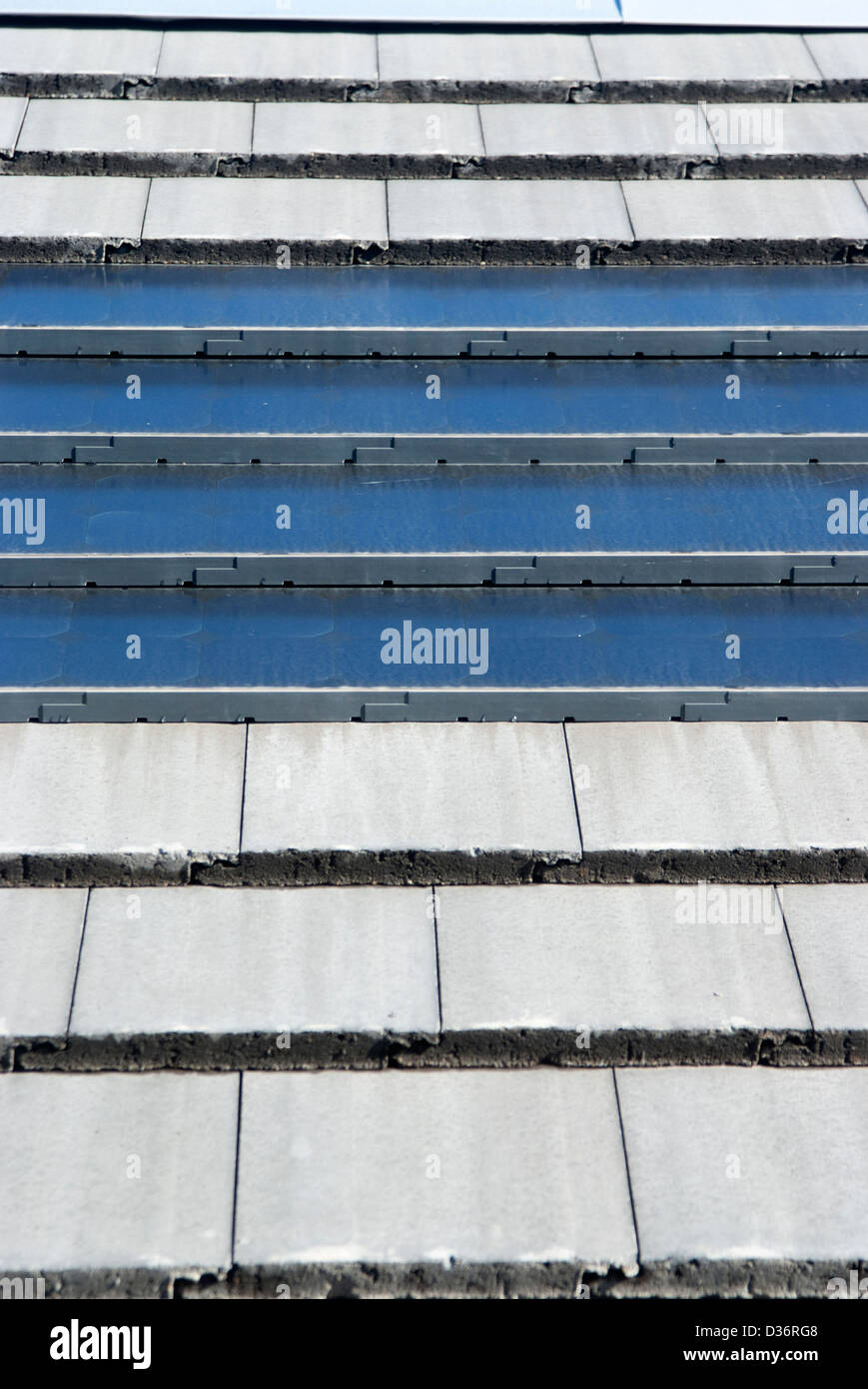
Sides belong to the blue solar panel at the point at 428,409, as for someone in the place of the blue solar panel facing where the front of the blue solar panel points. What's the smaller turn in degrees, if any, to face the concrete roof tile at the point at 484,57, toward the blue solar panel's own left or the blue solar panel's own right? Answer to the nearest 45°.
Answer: approximately 180°

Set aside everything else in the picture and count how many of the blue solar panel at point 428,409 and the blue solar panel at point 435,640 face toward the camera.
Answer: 2

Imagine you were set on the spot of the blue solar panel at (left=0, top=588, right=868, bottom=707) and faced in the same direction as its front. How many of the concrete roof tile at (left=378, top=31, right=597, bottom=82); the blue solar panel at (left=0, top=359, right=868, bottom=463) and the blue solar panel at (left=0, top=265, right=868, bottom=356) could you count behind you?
3

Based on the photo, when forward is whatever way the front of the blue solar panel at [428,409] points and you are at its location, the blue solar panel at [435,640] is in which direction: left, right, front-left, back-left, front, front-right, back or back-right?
front

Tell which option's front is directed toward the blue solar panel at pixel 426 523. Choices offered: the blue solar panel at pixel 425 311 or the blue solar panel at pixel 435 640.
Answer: the blue solar panel at pixel 425 311

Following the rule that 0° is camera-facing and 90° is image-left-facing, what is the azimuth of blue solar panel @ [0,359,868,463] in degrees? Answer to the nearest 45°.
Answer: approximately 0°

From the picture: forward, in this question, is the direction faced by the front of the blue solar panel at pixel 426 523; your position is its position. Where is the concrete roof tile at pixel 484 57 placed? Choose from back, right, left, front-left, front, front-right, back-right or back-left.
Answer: back

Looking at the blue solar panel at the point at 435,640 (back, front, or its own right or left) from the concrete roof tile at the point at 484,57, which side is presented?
back

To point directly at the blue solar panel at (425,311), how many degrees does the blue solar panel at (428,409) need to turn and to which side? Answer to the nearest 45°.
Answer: approximately 180°

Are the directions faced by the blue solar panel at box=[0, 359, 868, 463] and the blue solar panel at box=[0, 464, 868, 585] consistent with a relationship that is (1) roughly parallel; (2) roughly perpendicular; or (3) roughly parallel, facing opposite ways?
roughly parallel

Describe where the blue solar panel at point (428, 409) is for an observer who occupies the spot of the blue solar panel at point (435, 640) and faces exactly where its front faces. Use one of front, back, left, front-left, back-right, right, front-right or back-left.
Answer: back

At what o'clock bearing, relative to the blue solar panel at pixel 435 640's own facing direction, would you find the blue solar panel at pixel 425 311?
the blue solar panel at pixel 425 311 is roughly at 6 o'clock from the blue solar panel at pixel 435 640.

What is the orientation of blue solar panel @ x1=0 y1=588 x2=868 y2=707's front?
toward the camera

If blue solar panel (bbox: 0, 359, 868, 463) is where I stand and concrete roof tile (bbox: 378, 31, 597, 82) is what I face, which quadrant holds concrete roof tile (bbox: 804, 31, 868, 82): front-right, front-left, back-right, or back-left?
front-right

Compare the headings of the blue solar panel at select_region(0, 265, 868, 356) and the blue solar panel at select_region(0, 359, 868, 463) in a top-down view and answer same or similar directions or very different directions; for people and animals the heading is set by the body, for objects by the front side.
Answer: same or similar directions

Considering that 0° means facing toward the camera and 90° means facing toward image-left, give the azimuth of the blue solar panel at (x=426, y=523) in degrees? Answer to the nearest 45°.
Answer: approximately 0°
